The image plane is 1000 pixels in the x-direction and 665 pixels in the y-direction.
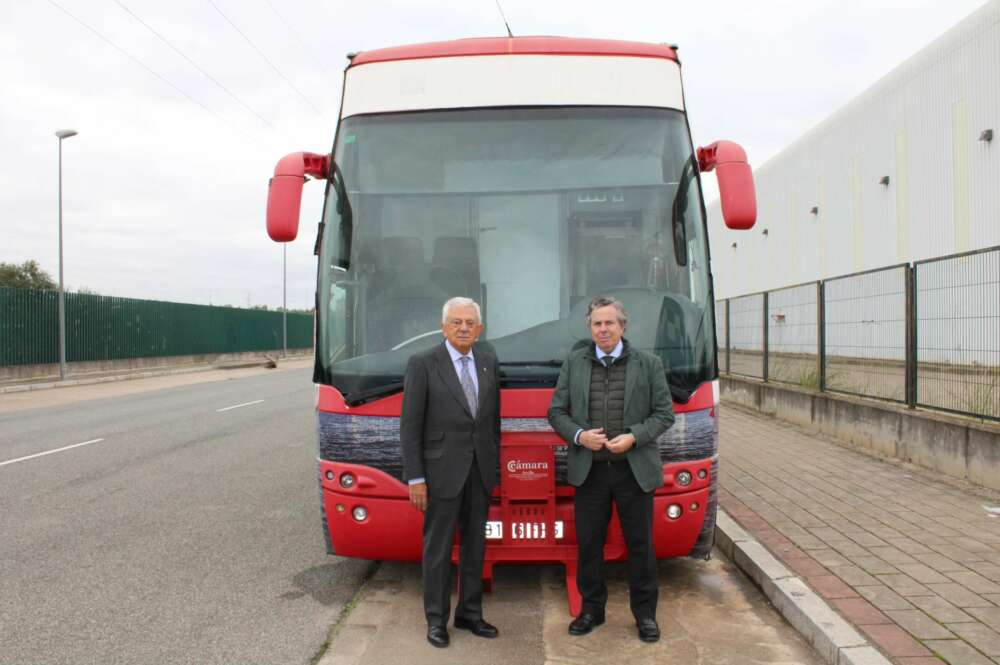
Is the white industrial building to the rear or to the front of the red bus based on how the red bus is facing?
to the rear

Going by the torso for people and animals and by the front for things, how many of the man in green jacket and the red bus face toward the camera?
2

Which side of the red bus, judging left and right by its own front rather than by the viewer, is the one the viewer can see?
front

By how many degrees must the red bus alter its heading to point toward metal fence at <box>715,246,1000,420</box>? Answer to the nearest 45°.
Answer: approximately 135° to its left

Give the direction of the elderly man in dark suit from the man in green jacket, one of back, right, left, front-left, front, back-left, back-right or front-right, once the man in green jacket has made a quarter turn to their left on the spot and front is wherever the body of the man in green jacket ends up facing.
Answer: back
